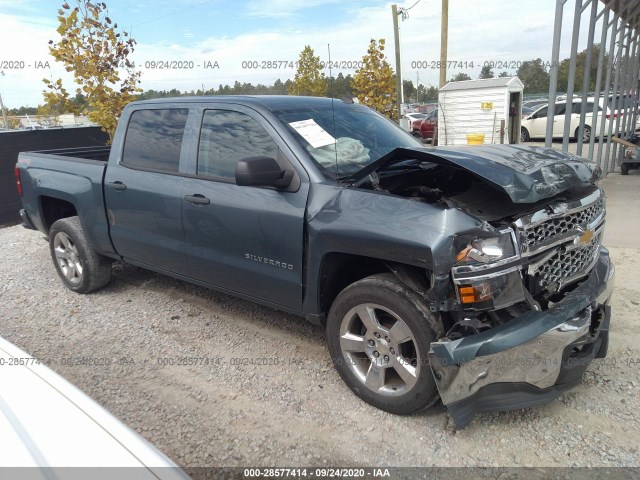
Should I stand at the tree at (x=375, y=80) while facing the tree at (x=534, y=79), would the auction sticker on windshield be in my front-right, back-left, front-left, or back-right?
back-right

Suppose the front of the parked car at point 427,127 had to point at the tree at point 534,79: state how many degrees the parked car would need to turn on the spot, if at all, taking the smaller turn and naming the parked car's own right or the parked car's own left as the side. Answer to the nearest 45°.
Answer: approximately 135° to the parked car's own right

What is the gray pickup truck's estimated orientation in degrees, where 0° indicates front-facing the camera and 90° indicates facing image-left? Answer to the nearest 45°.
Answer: approximately 315°

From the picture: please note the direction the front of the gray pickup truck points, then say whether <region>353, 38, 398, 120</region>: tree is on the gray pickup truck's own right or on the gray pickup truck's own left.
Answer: on the gray pickup truck's own left

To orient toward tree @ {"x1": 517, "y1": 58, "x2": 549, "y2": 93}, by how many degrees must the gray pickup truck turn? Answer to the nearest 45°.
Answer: approximately 90° to its left

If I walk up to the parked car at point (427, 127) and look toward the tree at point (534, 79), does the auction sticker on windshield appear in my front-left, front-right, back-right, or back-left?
back-right

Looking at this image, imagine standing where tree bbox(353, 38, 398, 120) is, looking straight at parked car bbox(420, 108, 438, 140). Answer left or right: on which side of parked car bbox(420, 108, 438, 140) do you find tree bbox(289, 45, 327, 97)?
left

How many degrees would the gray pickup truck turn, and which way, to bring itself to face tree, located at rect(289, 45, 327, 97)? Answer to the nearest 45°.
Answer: approximately 135° to its left
